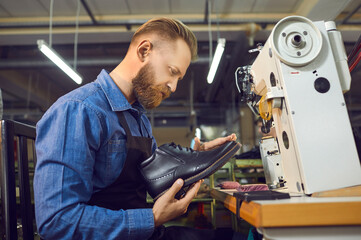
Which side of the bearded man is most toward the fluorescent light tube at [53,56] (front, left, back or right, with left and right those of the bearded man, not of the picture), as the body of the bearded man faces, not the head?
left

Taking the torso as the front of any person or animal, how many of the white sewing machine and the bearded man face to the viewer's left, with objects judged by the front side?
1

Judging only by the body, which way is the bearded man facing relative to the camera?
to the viewer's right

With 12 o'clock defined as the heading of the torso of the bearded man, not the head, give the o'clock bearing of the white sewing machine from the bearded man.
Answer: The white sewing machine is roughly at 12 o'clock from the bearded man.

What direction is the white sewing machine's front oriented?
to the viewer's left

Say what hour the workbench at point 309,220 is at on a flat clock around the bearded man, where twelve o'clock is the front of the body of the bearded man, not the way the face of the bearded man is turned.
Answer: The workbench is roughly at 1 o'clock from the bearded man.

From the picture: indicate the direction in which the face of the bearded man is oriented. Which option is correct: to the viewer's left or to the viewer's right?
to the viewer's right

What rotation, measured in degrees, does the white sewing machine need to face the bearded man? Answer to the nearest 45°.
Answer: approximately 45° to its left

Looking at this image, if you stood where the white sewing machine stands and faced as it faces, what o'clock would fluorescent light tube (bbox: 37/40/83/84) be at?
The fluorescent light tube is roughly at 1 o'clock from the white sewing machine.
